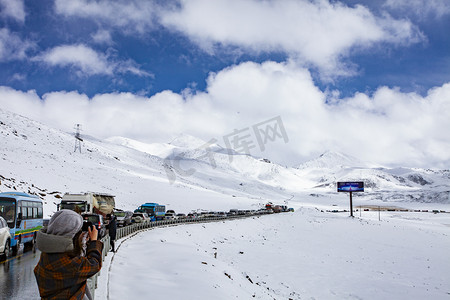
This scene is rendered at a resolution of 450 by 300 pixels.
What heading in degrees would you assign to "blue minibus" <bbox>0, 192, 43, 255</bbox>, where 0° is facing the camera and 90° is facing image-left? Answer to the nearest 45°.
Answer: approximately 45°

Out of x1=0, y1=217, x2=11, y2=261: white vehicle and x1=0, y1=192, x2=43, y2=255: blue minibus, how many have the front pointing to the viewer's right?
0

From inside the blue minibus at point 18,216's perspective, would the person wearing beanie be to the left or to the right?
on its left

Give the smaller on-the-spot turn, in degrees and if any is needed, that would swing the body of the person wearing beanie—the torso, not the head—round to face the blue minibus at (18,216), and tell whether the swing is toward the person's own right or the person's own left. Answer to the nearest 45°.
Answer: approximately 45° to the person's own left

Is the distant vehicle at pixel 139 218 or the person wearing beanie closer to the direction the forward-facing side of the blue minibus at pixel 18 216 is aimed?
the person wearing beanie

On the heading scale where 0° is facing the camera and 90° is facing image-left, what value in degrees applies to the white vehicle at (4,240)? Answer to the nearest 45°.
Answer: approximately 45°

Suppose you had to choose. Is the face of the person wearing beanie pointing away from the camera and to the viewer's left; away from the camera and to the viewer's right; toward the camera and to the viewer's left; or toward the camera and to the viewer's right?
away from the camera and to the viewer's right

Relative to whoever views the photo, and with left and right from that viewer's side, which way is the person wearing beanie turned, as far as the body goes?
facing away from the viewer and to the right of the viewer

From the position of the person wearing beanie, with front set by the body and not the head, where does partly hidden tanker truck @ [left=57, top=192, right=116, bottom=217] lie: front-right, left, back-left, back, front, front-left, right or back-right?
front-left

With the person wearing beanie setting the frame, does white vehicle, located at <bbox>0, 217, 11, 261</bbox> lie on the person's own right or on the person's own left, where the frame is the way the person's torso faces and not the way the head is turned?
on the person's own left

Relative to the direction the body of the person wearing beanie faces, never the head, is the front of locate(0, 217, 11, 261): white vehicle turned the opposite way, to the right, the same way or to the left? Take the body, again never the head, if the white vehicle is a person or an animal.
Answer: the opposite way

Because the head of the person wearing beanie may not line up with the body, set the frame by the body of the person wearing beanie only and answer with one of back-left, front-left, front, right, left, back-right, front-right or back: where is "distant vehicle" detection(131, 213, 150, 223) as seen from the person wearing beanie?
front-left

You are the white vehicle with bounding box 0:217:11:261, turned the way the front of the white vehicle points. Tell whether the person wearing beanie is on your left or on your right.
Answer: on your left
